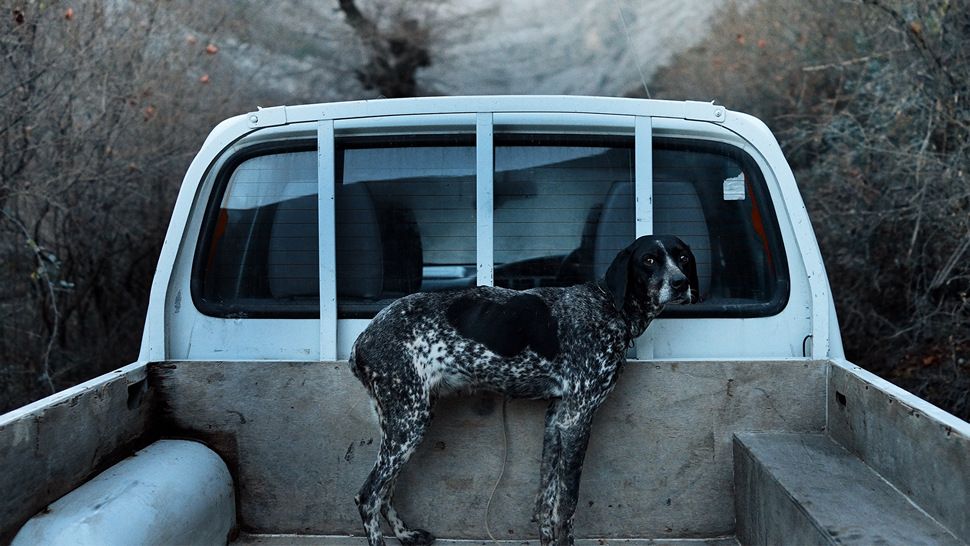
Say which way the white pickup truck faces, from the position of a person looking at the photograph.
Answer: facing away from the viewer

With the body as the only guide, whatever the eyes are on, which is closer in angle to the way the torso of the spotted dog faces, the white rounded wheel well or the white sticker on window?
the white sticker on window

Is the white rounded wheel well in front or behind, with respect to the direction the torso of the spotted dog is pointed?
behind

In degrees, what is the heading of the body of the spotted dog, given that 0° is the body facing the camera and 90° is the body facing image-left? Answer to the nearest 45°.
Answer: approximately 270°

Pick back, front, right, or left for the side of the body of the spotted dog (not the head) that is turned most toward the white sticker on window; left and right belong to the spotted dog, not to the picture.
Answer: front
